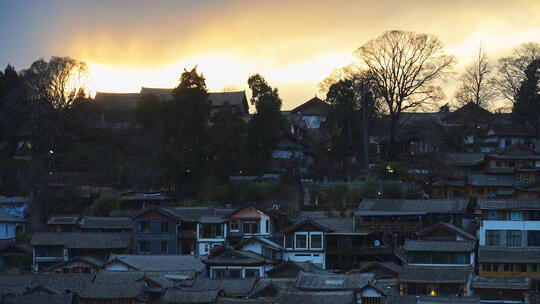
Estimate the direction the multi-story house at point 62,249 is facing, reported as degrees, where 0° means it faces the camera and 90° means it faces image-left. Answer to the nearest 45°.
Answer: approximately 0°

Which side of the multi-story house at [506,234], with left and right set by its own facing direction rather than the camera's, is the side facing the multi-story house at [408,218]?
right

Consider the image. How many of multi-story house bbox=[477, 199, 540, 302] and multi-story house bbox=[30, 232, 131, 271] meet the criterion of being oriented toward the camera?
2

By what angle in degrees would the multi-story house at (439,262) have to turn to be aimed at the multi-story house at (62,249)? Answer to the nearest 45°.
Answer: approximately 90° to its right

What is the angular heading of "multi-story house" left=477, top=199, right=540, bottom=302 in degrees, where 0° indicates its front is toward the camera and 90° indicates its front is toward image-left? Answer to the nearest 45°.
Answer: approximately 0°
